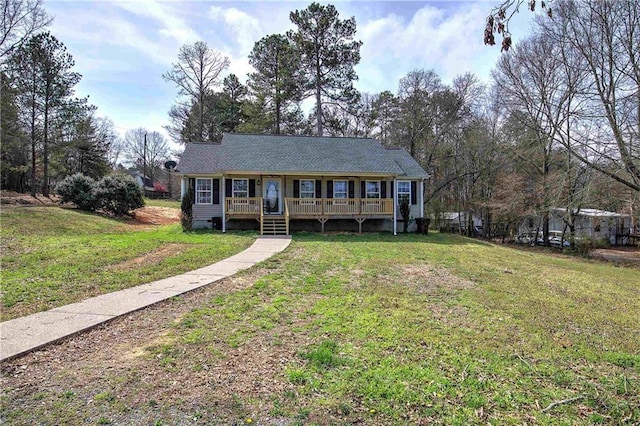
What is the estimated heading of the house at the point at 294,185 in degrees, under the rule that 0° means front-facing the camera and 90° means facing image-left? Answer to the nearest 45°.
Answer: approximately 0°

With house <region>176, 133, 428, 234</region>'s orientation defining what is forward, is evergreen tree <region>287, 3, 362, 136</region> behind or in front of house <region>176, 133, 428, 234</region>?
behind

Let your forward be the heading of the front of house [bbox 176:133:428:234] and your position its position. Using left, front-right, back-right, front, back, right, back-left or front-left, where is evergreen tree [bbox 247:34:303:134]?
back

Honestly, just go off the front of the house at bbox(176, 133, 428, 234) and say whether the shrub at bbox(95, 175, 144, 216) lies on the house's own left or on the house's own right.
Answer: on the house's own right
